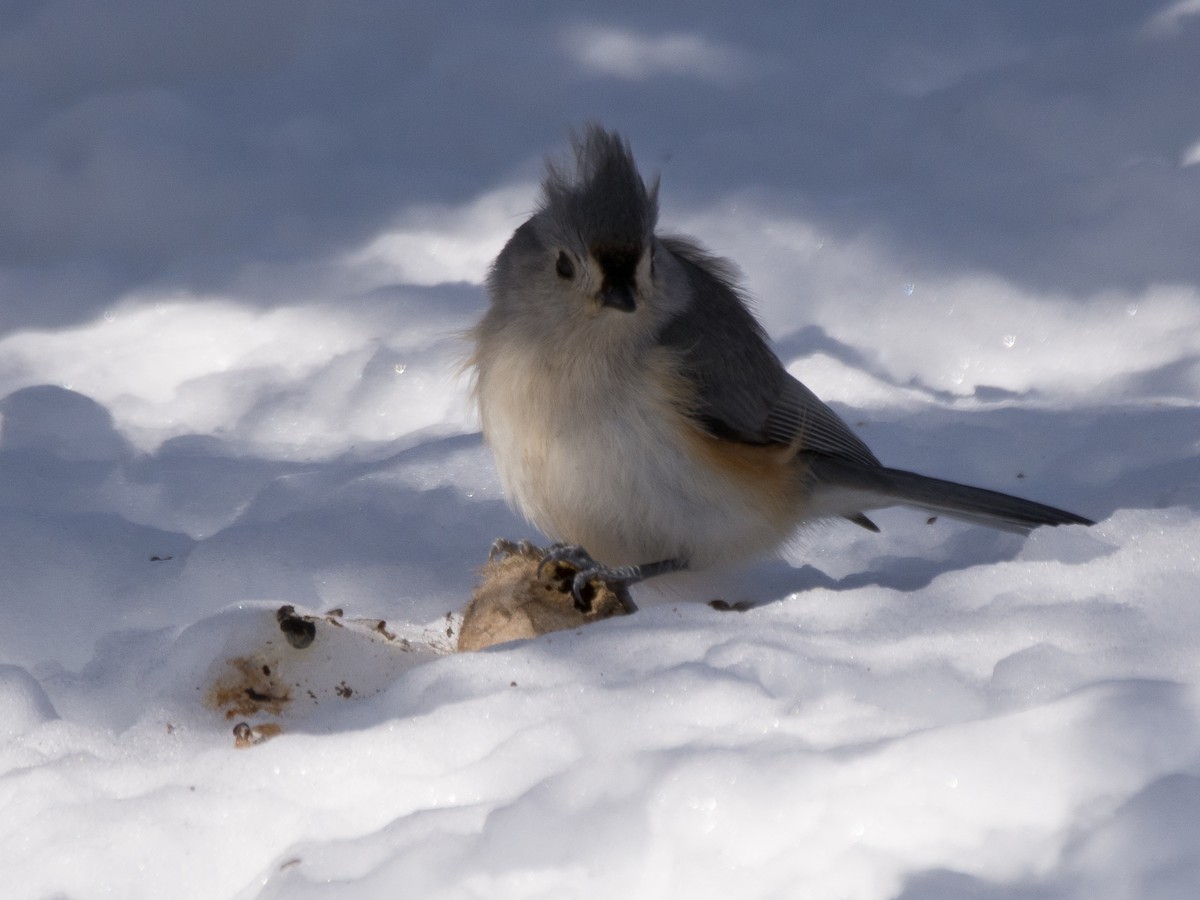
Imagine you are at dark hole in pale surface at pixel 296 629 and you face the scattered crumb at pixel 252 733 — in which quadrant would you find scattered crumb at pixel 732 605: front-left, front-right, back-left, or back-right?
back-left

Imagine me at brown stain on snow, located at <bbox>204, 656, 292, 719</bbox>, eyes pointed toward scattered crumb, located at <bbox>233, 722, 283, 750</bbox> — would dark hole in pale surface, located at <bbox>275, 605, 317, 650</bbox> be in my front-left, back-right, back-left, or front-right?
back-left

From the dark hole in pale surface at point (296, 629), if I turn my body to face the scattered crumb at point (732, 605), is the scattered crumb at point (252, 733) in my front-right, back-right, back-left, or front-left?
back-right

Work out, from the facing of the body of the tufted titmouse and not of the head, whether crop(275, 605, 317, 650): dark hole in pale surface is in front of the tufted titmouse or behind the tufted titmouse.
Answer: in front

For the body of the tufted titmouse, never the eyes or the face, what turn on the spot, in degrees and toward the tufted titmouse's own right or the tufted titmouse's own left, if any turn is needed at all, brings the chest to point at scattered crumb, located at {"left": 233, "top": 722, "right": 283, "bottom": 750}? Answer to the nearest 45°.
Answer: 0° — it already faces it

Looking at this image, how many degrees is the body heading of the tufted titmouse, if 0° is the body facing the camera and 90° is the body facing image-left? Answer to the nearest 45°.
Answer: approximately 45°

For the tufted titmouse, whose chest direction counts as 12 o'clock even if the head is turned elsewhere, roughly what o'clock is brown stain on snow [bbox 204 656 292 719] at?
The brown stain on snow is roughly at 12 o'clock from the tufted titmouse.
